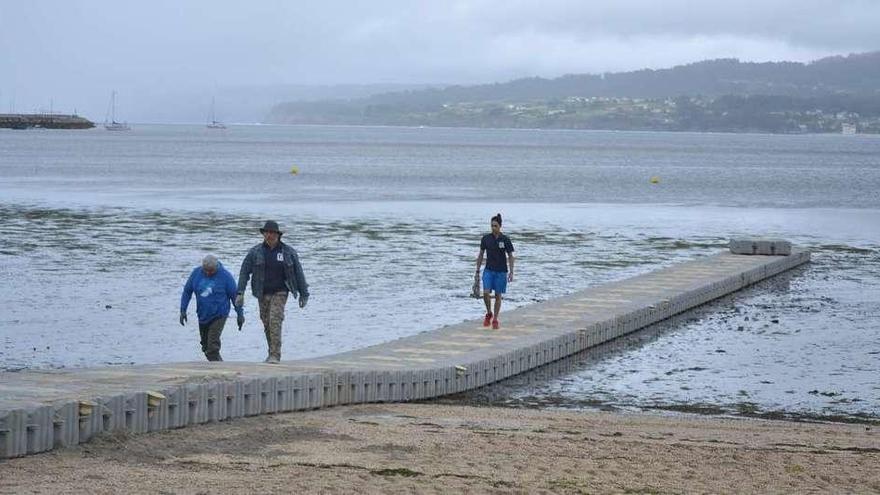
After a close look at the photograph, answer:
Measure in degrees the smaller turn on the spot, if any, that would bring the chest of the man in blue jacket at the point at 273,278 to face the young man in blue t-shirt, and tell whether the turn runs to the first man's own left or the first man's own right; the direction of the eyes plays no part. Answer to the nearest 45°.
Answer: approximately 135° to the first man's own left

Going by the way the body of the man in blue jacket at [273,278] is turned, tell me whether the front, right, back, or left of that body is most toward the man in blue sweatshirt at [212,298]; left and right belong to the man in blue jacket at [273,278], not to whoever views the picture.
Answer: right

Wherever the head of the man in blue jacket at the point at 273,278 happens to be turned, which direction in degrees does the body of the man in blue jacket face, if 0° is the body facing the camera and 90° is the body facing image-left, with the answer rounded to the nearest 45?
approximately 0°

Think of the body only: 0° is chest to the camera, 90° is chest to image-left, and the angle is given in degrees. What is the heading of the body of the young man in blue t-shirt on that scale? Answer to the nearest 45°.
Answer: approximately 0°

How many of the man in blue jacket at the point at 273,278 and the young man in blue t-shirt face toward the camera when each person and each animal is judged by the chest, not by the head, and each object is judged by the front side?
2

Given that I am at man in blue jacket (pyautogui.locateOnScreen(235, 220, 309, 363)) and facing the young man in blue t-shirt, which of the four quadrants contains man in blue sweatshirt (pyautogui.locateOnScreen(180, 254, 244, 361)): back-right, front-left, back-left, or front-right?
back-left
